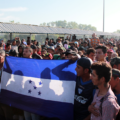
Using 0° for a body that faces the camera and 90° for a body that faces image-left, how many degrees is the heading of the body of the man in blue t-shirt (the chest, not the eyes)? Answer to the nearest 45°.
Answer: approximately 45°

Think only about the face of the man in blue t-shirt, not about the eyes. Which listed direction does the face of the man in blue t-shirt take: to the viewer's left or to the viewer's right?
to the viewer's left
